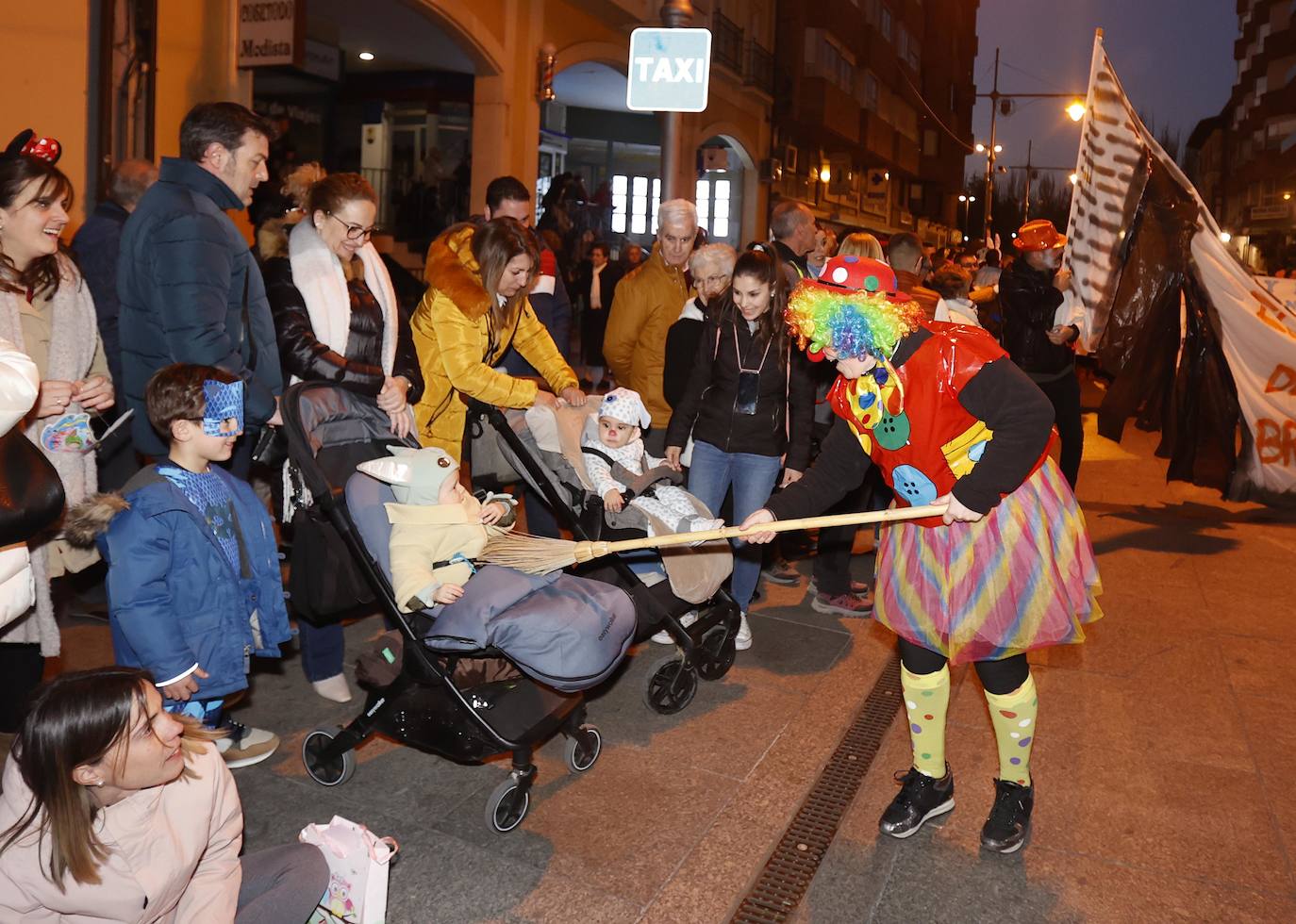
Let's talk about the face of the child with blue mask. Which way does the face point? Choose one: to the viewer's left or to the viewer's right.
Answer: to the viewer's right

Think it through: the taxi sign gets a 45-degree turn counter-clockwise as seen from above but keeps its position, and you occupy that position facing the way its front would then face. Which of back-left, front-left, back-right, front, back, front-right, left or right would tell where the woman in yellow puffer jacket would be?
front-right

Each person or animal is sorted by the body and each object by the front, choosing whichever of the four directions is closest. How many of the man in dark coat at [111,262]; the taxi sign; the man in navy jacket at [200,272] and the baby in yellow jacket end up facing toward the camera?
1

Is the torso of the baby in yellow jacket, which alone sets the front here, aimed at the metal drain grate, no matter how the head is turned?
yes

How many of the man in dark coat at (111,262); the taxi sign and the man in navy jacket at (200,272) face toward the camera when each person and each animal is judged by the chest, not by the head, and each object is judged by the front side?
1

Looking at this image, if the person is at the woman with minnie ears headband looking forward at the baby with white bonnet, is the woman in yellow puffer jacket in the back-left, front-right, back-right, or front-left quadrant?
front-left

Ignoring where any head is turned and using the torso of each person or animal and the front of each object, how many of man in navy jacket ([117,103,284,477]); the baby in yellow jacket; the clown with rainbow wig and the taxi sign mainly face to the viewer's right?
2

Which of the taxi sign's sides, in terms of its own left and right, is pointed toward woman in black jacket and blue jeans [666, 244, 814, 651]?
front

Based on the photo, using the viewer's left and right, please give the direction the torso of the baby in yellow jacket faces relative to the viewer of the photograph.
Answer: facing to the right of the viewer

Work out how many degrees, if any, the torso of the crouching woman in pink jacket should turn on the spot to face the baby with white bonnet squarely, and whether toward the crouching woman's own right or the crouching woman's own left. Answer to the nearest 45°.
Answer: approximately 90° to the crouching woman's own left

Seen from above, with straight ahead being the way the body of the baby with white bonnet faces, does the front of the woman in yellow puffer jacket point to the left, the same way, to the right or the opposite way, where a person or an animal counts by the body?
the same way

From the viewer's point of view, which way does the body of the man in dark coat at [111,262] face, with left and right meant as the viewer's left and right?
facing away from the viewer and to the right of the viewer
